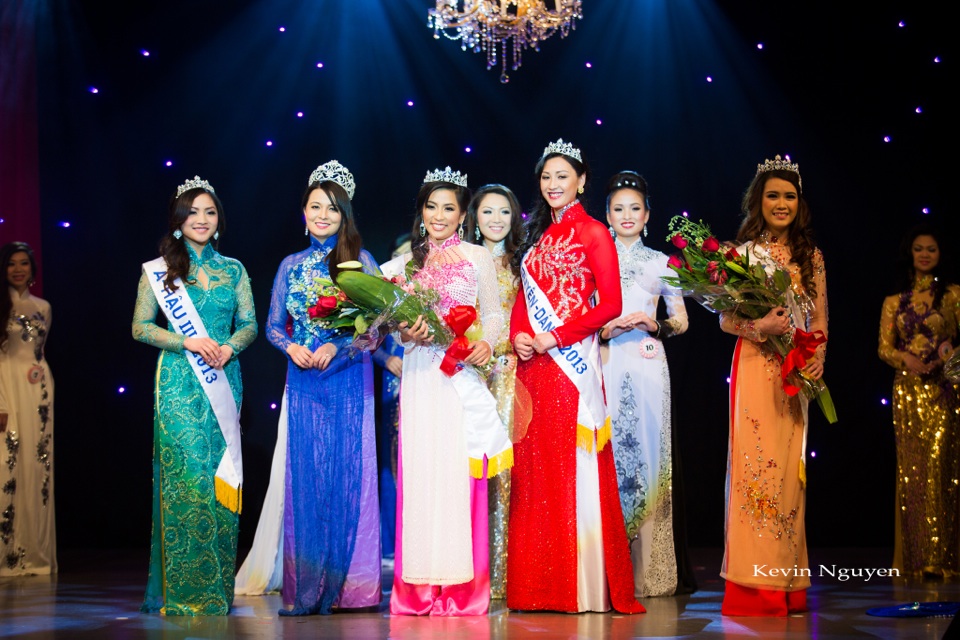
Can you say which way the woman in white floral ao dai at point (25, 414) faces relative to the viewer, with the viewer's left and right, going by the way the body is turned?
facing the viewer

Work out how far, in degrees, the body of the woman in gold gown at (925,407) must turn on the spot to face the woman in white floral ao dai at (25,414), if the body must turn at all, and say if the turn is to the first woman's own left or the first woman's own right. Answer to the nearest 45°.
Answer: approximately 90° to the first woman's own right

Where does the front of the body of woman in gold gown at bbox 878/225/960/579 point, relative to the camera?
toward the camera

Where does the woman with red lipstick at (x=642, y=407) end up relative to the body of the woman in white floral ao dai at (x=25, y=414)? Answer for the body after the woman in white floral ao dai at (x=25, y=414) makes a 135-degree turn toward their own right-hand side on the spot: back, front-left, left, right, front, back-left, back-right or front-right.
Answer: back

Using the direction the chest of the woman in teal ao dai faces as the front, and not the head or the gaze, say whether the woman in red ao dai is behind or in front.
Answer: in front

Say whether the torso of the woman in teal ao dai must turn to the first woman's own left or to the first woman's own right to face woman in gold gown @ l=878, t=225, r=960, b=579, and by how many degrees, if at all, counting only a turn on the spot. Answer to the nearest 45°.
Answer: approximately 45° to the first woman's own left

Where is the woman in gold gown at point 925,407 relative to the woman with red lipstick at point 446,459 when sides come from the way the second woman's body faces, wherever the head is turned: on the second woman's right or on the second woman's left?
on the second woman's left

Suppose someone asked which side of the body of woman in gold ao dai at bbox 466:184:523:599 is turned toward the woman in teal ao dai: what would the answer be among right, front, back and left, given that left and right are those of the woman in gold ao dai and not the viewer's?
right

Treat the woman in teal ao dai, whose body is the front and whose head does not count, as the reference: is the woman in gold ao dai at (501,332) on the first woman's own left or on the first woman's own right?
on the first woman's own left
